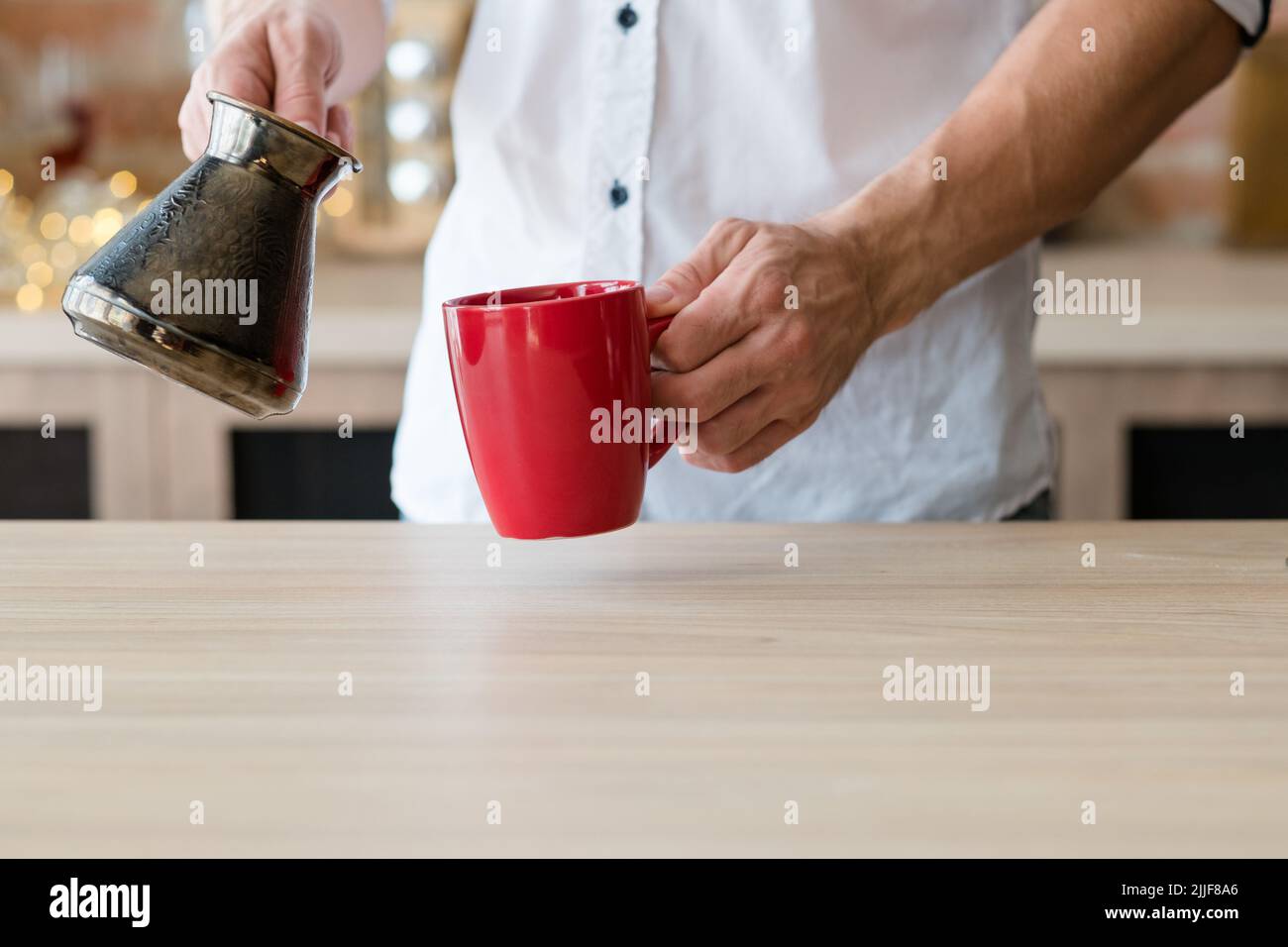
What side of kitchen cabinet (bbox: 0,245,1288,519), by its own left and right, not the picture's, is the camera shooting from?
front

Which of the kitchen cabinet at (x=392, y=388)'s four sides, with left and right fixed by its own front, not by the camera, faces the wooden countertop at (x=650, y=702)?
front
